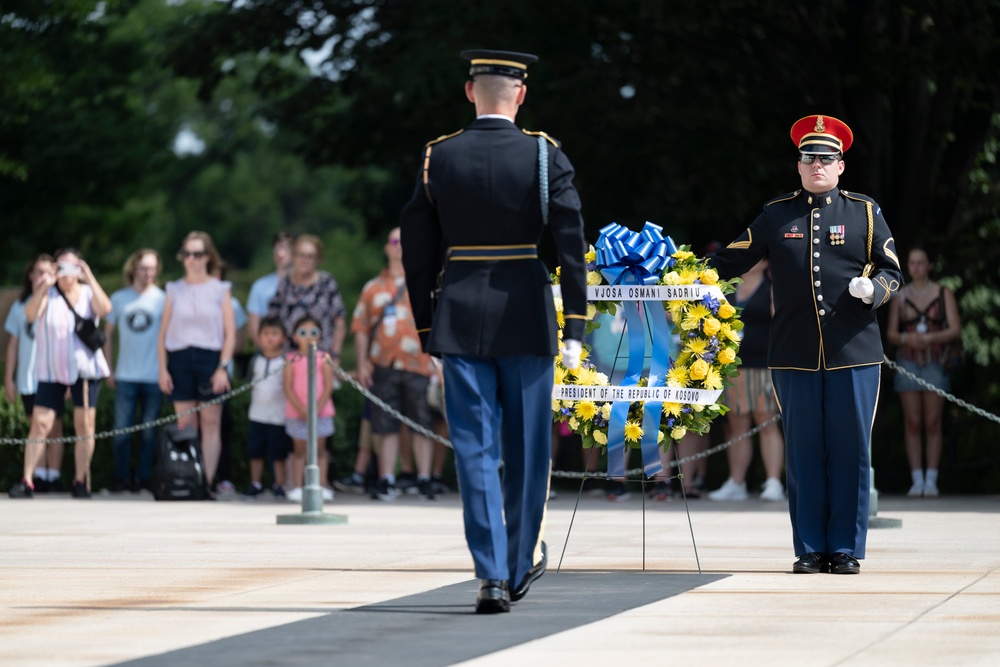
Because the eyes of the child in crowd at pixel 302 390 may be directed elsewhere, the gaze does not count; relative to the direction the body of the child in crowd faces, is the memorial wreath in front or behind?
in front

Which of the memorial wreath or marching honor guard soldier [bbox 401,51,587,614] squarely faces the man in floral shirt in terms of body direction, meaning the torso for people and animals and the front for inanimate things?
the marching honor guard soldier

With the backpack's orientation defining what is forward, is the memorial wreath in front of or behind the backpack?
in front

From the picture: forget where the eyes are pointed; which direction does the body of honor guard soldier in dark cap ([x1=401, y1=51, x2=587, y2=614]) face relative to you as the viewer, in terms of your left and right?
facing away from the viewer

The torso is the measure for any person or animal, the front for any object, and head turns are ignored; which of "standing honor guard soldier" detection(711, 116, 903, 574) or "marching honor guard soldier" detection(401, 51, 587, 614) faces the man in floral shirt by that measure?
"marching honor guard soldier" detection(401, 51, 587, 614)

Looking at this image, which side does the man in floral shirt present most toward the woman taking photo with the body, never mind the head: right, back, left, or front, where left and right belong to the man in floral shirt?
right

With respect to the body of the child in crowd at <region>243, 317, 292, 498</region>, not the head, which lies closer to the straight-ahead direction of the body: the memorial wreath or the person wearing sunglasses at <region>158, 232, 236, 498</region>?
the memorial wreath

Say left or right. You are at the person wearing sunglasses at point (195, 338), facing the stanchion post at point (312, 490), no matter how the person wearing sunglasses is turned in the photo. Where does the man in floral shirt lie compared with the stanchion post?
left

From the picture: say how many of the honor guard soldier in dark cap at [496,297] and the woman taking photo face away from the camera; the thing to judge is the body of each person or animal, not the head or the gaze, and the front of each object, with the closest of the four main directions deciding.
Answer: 1

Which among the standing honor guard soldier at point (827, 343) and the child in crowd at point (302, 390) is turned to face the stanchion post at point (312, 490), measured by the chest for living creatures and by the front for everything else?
the child in crowd

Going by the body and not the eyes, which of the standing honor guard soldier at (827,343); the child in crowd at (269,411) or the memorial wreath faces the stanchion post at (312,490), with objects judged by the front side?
the child in crowd
